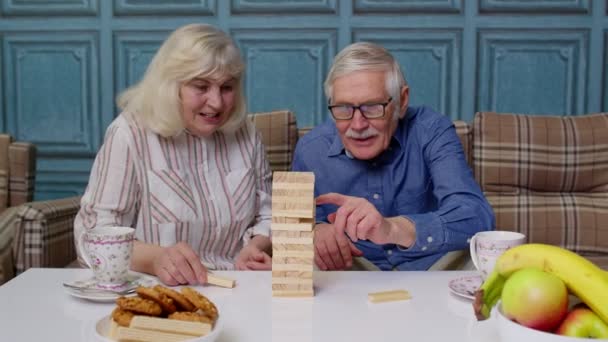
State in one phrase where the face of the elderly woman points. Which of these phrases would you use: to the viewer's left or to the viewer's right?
to the viewer's right

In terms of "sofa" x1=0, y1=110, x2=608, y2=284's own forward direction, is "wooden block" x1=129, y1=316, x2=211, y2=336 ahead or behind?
ahead

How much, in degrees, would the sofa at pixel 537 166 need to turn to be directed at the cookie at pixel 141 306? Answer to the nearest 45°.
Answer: approximately 45° to its right

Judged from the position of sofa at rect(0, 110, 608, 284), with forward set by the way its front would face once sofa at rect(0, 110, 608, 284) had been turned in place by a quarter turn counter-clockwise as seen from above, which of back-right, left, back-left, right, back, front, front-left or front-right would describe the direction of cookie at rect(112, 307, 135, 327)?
back-right

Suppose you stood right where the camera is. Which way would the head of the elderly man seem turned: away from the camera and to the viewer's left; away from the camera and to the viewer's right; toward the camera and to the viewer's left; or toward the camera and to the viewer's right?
toward the camera and to the viewer's left

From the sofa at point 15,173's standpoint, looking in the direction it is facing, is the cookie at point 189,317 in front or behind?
in front

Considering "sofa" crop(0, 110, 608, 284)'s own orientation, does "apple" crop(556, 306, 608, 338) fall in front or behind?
in front

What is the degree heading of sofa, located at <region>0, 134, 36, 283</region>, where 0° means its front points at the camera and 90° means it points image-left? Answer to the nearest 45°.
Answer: approximately 315°
